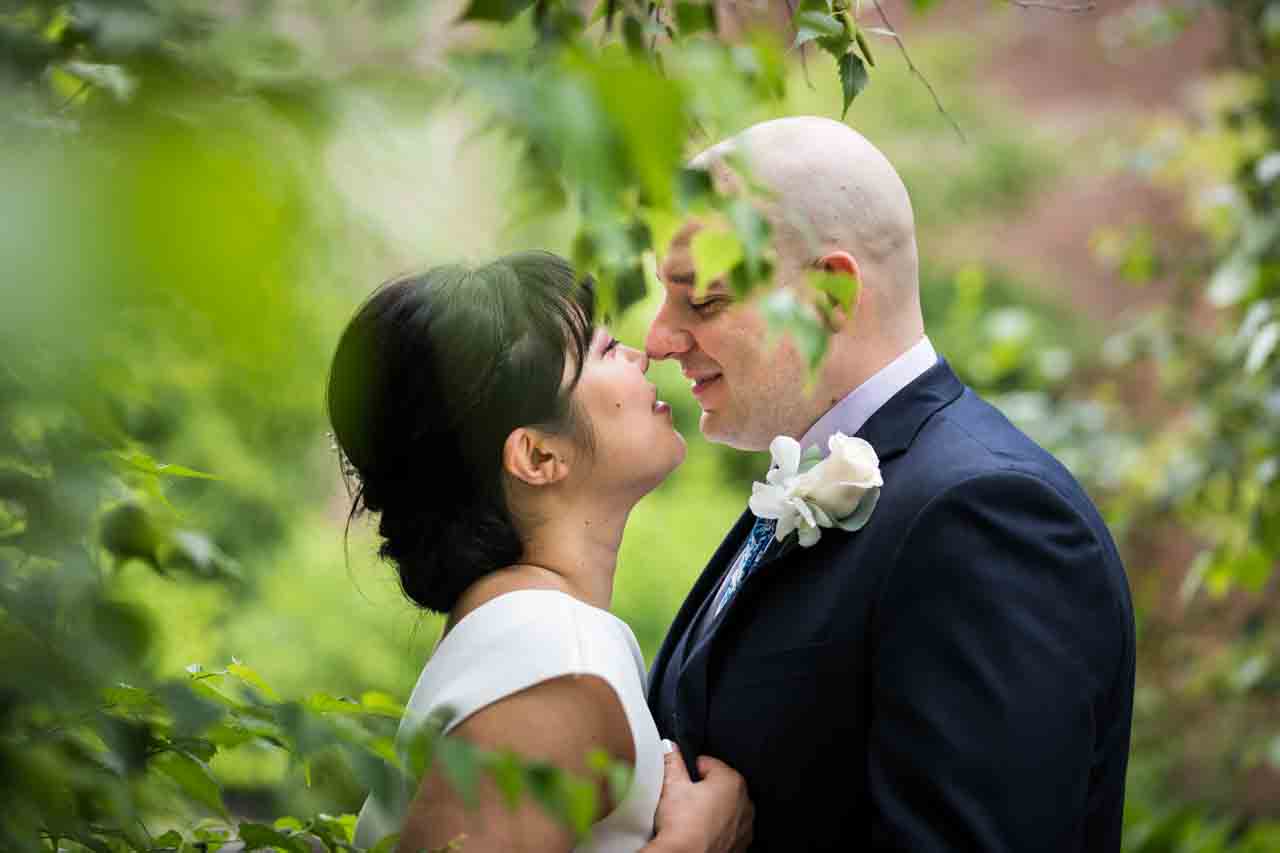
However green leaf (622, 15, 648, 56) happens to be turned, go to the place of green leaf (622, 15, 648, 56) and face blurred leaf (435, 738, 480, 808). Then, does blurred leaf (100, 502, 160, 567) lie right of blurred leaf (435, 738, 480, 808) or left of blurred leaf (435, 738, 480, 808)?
right

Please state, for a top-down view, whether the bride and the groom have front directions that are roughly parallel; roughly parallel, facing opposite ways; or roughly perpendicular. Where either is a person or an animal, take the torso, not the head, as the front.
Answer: roughly parallel, facing opposite ways

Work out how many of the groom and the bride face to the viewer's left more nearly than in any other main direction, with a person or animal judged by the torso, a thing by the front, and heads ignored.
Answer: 1

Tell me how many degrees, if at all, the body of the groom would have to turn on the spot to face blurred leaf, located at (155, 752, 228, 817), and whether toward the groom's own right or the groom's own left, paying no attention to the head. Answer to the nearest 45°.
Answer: approximately 45° to the groom's own left

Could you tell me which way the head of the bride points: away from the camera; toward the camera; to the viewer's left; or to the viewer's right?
to the viewer's right

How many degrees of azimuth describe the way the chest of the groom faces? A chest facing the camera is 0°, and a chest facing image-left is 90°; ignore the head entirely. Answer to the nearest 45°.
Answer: approximately 90°

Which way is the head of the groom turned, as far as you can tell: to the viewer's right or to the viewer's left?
to the viewer's left

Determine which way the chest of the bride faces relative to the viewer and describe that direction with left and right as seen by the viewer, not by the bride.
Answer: facing to the right of the viewer
